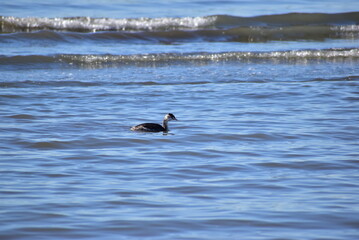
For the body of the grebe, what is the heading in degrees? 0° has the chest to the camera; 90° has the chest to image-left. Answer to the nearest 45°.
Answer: approximately 270°
